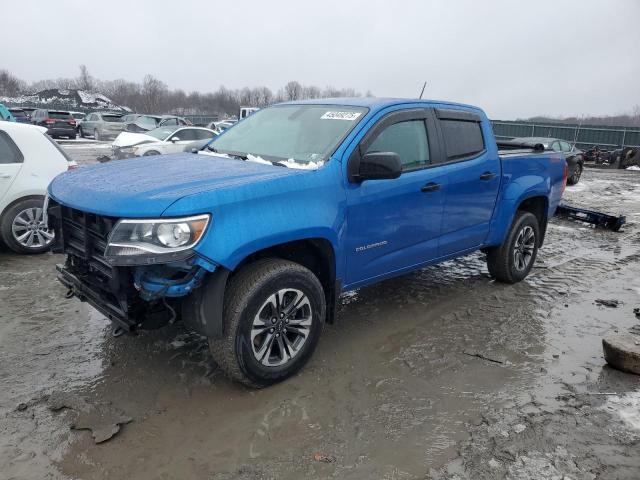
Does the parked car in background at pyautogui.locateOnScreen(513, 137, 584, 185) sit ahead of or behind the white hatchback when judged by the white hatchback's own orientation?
behind

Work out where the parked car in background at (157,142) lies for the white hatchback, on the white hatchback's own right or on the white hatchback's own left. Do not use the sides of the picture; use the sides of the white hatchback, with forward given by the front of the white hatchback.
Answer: on the white hatchback's own right

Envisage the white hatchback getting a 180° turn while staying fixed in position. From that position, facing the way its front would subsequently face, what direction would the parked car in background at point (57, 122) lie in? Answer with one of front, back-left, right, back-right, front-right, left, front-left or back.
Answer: left

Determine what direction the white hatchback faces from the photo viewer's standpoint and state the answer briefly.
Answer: facing to the left of the viewer

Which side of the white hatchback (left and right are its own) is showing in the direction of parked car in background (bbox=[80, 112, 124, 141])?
right

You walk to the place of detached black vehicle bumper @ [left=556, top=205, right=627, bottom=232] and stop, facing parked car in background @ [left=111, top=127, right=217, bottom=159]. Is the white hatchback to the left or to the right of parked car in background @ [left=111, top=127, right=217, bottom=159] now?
left

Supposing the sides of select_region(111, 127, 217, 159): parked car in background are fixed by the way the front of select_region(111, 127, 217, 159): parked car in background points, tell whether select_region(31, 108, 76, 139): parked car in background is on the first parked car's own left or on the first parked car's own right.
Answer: on the first parked car's own right

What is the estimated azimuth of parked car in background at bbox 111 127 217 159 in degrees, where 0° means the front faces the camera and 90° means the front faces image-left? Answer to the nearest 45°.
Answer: approximately 45°

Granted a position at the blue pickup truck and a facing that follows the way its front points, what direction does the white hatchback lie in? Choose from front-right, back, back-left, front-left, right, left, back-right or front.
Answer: right

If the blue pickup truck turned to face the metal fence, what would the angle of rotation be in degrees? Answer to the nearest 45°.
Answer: approximately 180°

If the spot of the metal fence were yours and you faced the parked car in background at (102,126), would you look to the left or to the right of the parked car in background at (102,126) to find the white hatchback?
left

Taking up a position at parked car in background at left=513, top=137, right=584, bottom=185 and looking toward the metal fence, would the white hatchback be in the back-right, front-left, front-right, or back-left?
back-left
